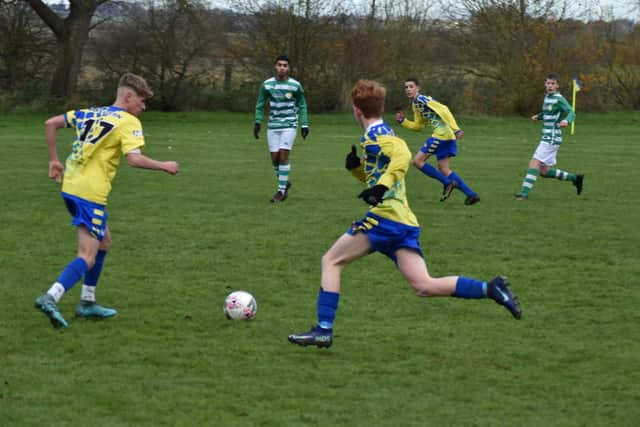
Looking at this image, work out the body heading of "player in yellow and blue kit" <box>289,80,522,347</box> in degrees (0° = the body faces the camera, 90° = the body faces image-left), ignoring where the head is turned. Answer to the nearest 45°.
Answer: approximately 90°

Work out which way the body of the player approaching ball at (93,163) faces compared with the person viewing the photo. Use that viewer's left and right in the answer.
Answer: facing away from the viewer and to the right of the viewer

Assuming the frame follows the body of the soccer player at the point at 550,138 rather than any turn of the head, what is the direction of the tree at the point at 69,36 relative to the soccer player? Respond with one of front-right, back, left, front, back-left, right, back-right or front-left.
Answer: right

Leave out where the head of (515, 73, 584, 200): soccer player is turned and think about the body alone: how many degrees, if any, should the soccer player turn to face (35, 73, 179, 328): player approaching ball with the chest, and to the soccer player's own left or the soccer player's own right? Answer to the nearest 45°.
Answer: approximately 45° to the soccer player's own left

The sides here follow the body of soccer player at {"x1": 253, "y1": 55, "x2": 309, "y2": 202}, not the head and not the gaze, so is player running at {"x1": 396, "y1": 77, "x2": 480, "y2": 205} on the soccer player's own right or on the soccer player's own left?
on the soccer player's own left

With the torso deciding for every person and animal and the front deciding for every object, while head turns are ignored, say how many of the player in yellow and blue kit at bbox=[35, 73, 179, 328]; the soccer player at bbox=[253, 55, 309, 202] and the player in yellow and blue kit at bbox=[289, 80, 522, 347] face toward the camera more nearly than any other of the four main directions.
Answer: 1

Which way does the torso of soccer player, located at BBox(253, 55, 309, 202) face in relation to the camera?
toward the camera

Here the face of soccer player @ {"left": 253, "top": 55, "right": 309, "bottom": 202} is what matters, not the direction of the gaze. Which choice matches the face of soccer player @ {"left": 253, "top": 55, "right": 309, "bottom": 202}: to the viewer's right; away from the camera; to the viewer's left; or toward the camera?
toward the camera

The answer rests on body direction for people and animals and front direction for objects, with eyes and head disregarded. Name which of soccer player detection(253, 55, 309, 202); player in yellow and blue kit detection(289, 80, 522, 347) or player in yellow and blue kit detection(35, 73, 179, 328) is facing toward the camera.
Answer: the soccer player

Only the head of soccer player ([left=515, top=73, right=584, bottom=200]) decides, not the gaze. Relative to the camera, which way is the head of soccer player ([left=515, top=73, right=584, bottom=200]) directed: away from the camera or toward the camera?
toward the camera

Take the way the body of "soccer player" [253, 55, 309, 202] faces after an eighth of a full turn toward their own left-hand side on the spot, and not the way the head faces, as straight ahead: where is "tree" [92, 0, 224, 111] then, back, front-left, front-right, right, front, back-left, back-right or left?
back-left

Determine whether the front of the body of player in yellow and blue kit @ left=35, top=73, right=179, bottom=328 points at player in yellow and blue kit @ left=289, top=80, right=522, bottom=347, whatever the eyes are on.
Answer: no

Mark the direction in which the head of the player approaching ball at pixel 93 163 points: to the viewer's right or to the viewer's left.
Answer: to the viewer's right

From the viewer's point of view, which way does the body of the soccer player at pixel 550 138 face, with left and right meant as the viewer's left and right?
facing the viewer and to the left of the viewer

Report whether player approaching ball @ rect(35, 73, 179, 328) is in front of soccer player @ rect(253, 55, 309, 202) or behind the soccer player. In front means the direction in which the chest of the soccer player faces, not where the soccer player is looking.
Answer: in front

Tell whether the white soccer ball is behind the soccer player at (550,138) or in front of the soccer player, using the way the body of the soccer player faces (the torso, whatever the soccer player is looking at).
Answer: in front

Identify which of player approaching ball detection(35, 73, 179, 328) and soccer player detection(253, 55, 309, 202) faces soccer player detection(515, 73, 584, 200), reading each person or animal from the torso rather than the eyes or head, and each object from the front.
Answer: the player approaching ball
